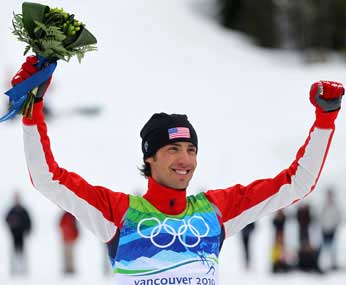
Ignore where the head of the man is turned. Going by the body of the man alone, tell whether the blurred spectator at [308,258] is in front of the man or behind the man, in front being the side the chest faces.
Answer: behind

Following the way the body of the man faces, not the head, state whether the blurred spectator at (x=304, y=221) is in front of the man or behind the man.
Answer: behind

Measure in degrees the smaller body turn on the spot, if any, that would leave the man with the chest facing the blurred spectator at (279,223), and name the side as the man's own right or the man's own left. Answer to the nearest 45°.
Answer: approximately 180°

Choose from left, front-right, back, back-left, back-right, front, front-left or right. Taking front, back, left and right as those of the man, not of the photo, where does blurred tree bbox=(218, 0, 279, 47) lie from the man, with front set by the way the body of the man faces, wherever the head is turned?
back

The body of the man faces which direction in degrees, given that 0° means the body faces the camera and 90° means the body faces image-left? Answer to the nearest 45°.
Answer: approximately 0°

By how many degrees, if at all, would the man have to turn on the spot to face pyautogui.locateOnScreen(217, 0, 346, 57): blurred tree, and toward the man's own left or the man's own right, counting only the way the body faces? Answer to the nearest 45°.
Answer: approximately 180°

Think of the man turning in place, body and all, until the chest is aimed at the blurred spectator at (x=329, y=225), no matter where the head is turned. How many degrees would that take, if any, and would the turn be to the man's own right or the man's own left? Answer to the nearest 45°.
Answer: approximately 180°
